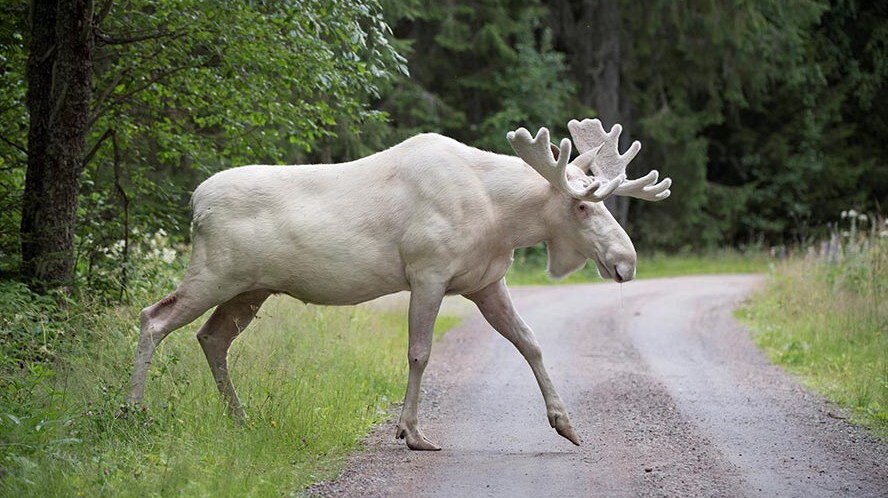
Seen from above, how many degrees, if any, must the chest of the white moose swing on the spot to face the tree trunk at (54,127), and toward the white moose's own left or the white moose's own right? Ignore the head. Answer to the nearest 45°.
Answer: approximately 135° to the white moose's own left

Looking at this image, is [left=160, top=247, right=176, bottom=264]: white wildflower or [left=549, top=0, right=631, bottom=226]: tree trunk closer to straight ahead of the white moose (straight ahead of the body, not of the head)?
the tree trunk

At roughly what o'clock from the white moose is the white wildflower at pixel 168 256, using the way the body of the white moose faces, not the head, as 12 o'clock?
The white wildflower is roughly at 8 o'clock from the white moose.

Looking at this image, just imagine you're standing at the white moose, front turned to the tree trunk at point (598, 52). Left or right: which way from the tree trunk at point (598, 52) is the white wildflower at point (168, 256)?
left

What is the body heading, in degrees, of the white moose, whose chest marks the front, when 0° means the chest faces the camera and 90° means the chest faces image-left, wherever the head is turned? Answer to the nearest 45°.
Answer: approximately 270°

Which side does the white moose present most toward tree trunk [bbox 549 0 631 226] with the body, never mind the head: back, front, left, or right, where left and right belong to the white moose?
left
